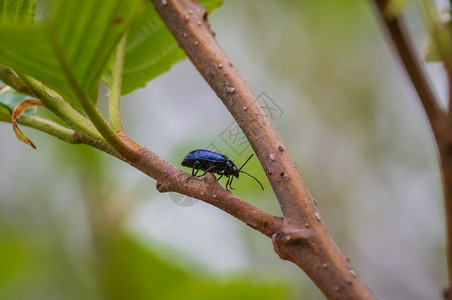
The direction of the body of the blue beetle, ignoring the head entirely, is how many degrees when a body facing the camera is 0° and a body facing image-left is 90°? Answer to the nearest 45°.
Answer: approximately 270°

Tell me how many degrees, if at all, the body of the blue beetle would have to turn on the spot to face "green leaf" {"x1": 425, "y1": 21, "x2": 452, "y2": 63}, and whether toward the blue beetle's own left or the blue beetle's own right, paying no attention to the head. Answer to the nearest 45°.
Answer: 0° — it already faces it

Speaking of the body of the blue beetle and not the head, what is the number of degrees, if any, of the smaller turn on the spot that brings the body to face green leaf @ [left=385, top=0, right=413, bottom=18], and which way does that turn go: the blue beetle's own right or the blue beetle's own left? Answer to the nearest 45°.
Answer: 0° — it already faces it
